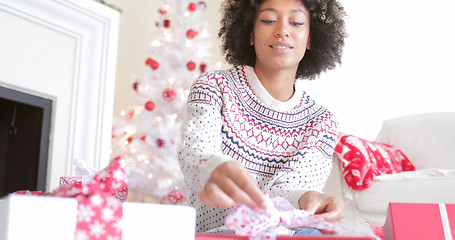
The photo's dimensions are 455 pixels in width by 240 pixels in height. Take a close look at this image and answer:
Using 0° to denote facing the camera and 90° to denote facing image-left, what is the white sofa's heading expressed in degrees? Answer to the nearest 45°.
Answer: approximately 45°

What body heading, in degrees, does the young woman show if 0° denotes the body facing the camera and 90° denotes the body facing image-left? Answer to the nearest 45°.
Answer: approximately 0°

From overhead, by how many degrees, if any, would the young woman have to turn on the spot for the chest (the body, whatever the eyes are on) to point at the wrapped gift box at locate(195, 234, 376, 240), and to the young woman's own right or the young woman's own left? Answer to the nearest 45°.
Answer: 0° — they already face it

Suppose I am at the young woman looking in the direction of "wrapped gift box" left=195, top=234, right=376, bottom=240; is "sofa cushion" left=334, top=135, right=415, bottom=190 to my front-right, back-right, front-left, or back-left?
back-left
